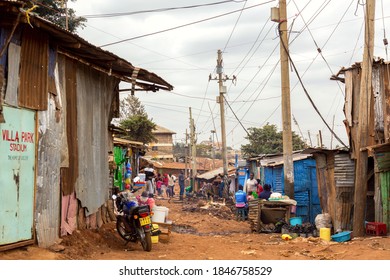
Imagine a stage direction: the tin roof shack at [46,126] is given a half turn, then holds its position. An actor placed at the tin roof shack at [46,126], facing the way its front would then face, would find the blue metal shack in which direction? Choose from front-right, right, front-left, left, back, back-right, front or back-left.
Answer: right

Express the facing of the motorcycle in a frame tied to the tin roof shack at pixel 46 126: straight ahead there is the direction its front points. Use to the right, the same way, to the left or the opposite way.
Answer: the opposite way

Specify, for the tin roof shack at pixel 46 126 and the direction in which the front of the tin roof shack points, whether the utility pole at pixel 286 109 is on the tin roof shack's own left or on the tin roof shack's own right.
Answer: on the tin roof shack's own left

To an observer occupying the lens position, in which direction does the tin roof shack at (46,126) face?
facing the viewer and to the right of the viewer

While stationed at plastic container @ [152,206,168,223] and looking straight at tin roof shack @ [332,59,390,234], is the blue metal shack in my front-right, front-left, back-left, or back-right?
front-left
